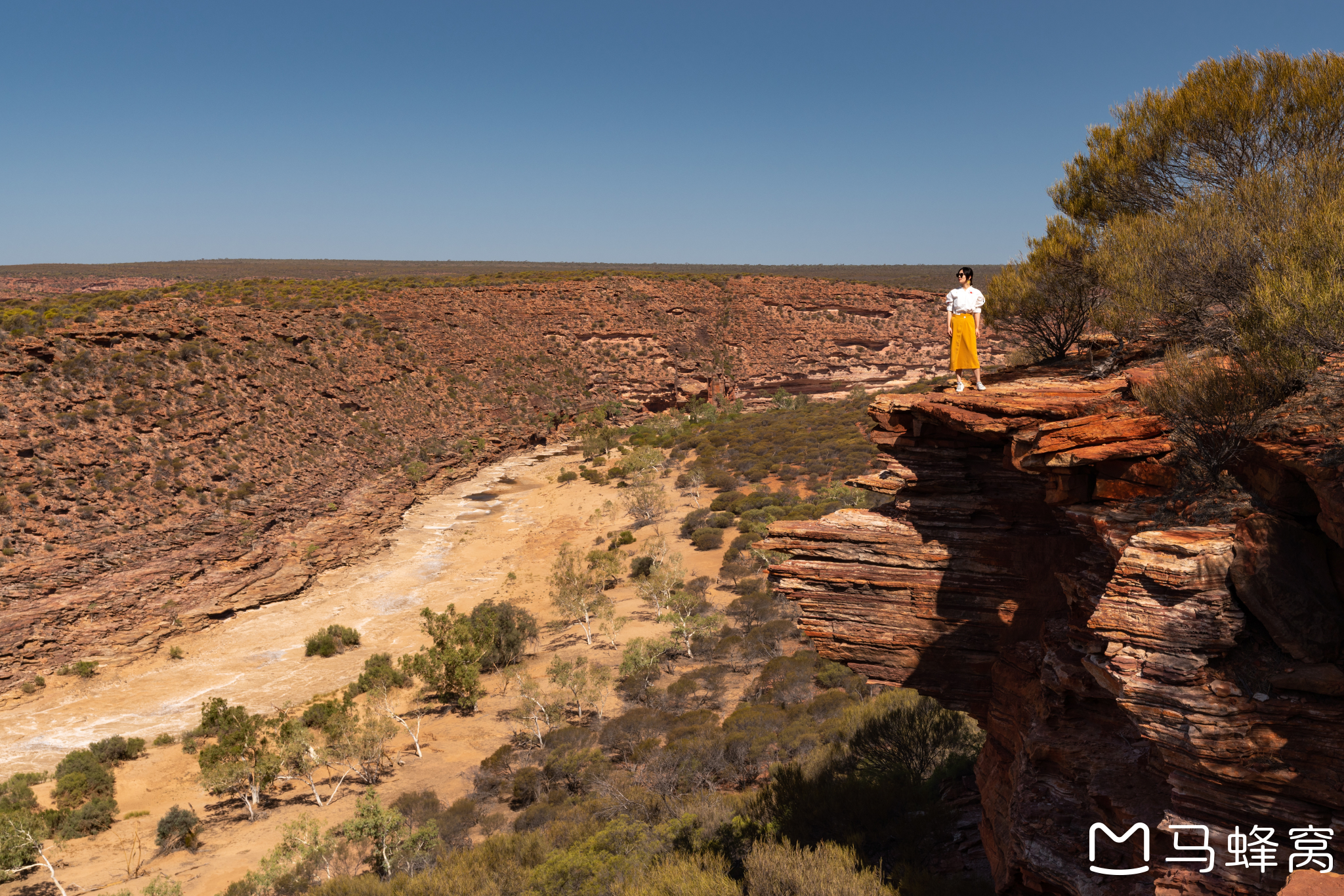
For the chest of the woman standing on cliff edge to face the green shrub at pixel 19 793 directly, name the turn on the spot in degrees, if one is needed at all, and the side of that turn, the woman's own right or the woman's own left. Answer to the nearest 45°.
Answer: approximately 90° to the woman's own right

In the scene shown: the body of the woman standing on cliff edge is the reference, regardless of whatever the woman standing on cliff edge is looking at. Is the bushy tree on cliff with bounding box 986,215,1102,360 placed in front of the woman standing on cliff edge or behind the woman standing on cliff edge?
behind

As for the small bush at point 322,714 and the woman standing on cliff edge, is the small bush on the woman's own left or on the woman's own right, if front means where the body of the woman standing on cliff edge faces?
on the woman's own right

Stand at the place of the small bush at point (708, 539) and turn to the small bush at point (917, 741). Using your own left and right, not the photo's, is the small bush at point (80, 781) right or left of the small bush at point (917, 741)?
right

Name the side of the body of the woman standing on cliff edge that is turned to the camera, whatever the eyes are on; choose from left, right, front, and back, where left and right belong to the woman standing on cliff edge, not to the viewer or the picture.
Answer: front

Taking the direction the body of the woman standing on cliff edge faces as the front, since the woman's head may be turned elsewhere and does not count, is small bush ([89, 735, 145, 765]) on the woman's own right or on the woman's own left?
on the woman's own right

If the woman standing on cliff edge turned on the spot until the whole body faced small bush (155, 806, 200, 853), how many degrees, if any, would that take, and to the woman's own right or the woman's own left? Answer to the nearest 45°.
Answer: approximately 90° to the woman's own right
